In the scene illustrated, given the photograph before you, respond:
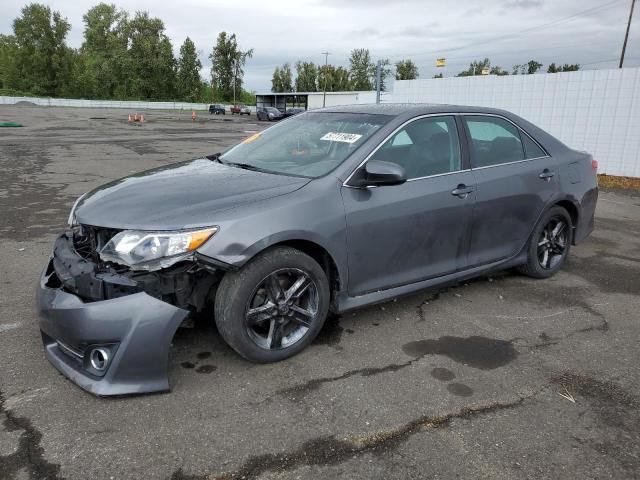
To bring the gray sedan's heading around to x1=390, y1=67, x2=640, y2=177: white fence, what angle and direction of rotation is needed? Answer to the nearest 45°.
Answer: approximately 180°

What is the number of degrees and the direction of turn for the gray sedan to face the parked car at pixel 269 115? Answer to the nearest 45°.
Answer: approximately 135° to its right

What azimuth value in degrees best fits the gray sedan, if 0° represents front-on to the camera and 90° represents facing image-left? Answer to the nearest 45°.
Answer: approximately 45°
